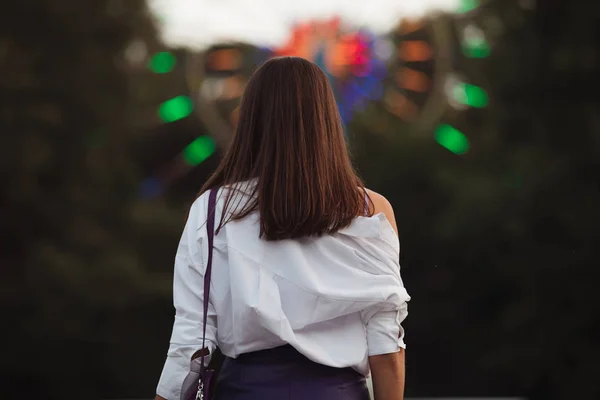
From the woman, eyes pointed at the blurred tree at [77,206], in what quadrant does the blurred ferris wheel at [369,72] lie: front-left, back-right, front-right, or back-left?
front-right

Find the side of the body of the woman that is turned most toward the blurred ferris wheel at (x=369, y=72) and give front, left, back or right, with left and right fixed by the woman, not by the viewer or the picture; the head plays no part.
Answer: front

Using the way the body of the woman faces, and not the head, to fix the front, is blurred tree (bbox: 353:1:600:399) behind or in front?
in front

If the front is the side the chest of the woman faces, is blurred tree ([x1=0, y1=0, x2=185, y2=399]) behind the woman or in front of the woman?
in front

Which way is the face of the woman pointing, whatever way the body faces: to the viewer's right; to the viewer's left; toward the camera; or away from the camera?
away from the camera

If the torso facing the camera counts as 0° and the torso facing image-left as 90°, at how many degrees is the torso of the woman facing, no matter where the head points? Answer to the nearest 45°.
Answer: approximately 180°

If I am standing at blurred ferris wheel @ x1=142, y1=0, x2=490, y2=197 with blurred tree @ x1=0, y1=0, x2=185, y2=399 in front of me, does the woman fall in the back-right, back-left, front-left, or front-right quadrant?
front-left
